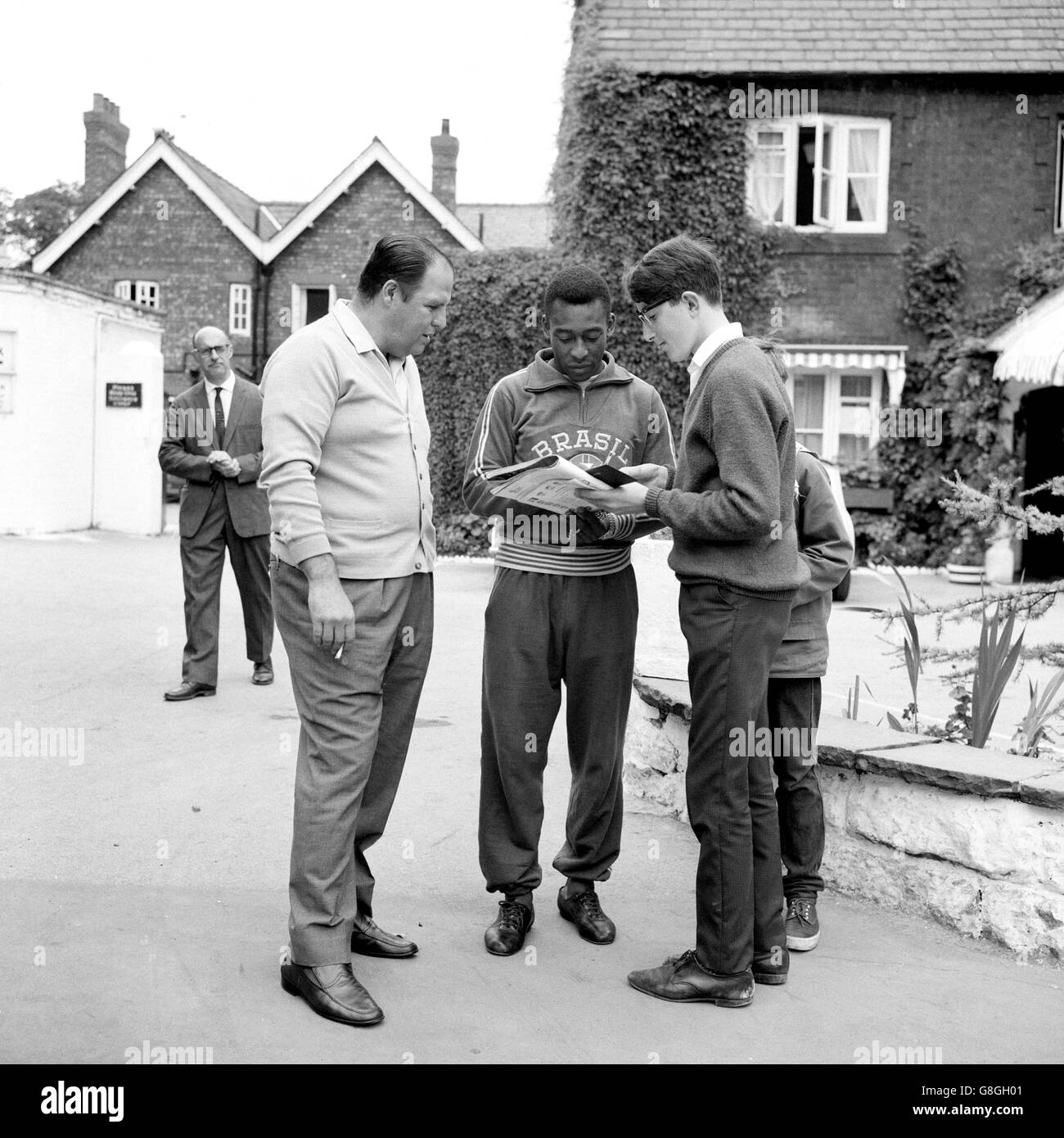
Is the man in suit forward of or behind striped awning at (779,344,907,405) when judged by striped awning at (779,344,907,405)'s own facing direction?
forward

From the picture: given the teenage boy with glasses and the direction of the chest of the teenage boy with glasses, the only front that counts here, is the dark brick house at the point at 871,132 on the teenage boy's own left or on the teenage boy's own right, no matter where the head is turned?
on the teenage boy's own right

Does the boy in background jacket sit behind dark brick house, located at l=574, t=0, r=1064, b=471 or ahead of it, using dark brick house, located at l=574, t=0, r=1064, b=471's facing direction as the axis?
ahead

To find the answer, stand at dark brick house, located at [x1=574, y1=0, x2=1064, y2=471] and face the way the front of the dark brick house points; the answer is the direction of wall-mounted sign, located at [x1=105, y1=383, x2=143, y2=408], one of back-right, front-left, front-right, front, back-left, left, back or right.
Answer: right

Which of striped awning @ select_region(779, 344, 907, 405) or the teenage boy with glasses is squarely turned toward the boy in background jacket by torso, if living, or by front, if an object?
the striped awning

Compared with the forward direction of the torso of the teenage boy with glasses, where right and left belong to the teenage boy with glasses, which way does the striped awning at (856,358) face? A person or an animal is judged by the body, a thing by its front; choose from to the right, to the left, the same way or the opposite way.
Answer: to the left

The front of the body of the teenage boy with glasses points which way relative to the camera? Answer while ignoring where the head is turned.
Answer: to the viewer's left

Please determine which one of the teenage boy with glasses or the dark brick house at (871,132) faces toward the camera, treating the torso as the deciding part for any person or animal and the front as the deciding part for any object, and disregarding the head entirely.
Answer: the dark brick house

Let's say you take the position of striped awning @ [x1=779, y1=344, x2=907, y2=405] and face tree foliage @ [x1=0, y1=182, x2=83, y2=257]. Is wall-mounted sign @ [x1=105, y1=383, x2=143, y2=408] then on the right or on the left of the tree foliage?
left

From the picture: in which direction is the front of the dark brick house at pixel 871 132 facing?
toward the camera

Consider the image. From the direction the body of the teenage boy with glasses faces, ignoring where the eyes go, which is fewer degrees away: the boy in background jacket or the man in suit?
the man in suit

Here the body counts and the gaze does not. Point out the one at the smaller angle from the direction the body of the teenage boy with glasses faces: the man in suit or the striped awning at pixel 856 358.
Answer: the man in suit

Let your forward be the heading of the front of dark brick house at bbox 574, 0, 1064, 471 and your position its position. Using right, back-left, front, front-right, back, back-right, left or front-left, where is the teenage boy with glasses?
front

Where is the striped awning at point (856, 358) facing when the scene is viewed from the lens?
facing the viewer

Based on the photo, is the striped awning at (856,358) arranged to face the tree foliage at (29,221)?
no
